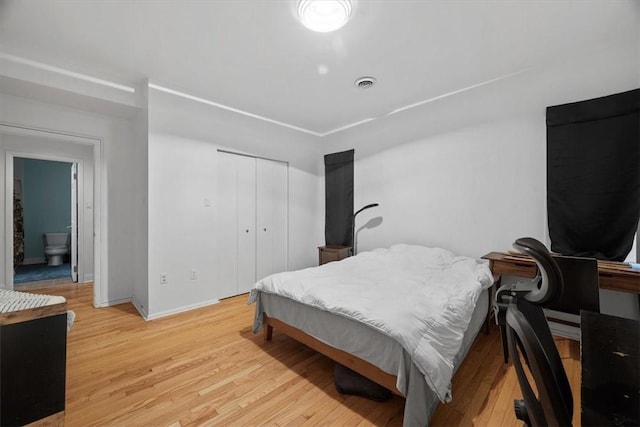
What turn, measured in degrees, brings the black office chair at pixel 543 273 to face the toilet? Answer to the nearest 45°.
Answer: approximately 180°

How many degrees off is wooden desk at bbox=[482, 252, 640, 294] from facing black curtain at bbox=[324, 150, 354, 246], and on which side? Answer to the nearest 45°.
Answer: approximately 45° to its right

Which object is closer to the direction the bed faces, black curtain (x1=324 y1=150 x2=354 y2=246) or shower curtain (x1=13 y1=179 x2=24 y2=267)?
the shower curtain

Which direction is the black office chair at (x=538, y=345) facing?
to the viewer's right

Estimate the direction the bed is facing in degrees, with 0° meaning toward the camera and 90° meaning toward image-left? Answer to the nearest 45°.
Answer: approximately 45°

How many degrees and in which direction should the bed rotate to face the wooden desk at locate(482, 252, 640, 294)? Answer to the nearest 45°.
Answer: approximately 135° to its left

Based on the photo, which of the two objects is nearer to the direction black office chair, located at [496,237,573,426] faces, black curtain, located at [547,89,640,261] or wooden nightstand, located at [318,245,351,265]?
the black curtain

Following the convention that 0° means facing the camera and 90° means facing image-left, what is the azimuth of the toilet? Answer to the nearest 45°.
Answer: approximately 0°

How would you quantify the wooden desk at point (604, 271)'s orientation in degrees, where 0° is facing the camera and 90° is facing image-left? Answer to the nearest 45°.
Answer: approximately 45°

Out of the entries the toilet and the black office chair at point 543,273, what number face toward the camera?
1
